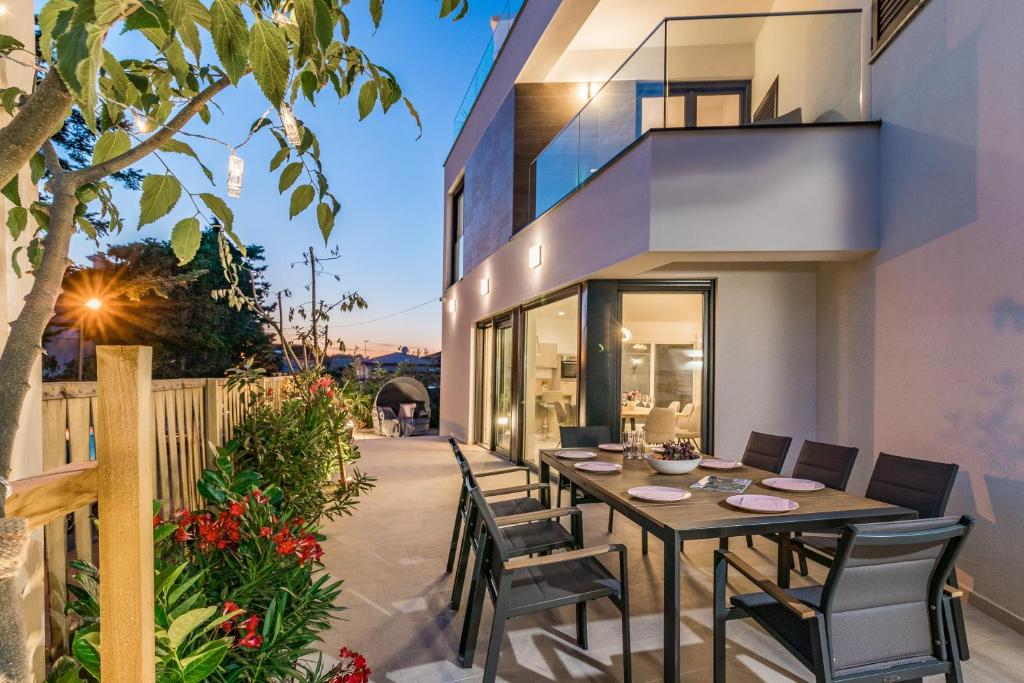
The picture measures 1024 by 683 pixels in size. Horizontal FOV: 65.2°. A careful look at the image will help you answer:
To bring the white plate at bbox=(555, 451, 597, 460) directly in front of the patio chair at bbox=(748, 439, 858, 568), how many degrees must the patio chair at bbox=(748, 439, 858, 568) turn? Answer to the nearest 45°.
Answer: approximately 45° to its right

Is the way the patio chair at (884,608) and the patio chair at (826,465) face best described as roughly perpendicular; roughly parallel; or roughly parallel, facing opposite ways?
roughly perpendicular

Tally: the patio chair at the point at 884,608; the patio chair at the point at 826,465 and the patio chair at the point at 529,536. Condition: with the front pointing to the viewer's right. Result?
1

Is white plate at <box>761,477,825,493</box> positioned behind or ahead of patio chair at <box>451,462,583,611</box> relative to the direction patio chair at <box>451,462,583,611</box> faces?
ahead

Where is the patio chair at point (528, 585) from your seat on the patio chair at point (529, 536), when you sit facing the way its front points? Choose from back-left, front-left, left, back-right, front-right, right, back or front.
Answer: right

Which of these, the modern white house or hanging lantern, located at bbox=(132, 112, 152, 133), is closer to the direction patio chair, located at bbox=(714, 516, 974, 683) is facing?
the modern white house

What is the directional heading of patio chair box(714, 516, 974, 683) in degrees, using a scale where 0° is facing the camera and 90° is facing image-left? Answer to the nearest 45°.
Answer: approximately 135°

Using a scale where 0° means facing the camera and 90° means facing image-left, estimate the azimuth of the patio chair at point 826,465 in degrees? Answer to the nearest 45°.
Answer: approximately 45°

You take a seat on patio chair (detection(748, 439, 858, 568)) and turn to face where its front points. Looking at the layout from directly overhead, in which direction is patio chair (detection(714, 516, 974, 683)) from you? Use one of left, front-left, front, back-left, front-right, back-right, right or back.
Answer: front-left

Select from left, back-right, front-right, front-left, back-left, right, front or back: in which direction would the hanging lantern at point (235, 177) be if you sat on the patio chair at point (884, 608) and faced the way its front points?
left

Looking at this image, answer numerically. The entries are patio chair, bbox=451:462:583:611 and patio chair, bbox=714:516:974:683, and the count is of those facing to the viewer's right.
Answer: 1

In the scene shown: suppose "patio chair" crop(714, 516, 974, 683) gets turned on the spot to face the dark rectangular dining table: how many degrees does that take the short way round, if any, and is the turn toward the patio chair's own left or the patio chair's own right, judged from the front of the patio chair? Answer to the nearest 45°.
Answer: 0° — it already faces it

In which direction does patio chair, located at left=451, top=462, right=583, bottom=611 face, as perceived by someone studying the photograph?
facing to the right of the viewer
